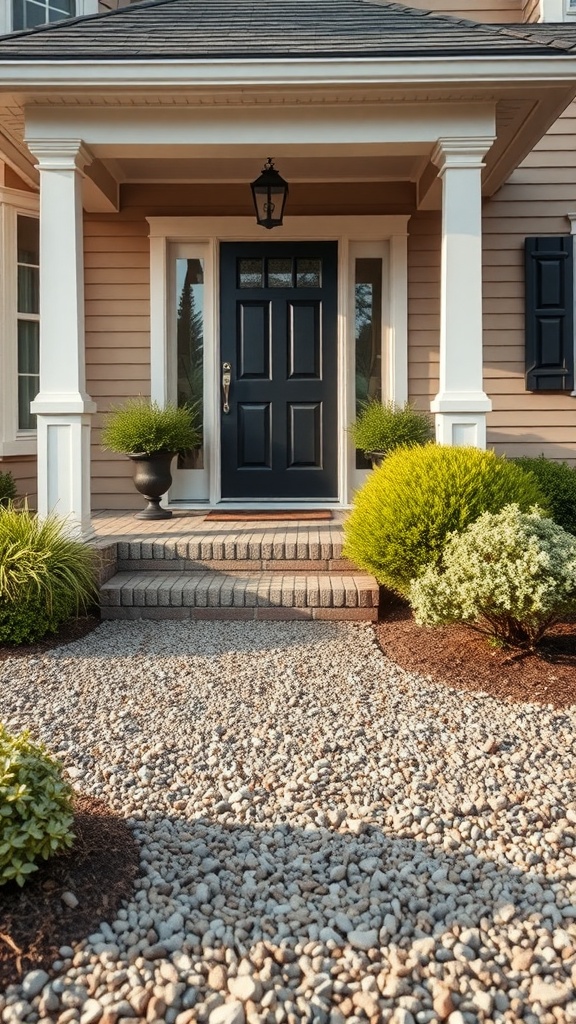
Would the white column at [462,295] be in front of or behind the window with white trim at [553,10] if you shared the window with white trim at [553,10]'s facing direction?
in front

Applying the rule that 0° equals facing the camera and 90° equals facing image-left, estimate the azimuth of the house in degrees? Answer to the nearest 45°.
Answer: approximately 0°

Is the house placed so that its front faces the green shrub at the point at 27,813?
yes

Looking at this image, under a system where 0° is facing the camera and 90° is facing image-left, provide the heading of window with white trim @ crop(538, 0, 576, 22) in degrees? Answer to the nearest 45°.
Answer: approximately 0°

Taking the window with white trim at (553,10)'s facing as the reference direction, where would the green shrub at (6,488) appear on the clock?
The green shrub is roughly at 2 o'clock from the window with white trim.

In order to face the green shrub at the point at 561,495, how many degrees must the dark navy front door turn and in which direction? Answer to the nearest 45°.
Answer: approximately 45° to its left
